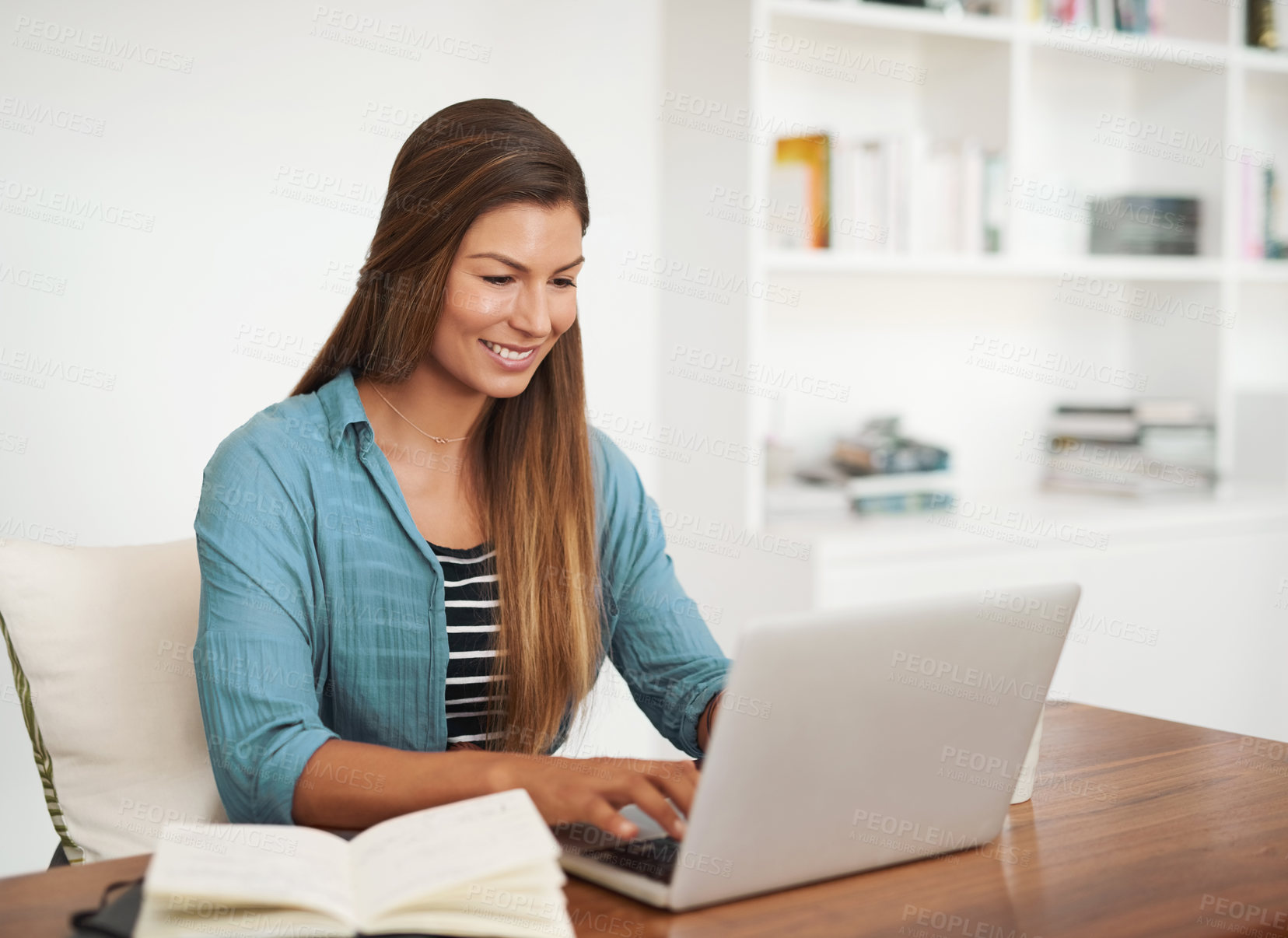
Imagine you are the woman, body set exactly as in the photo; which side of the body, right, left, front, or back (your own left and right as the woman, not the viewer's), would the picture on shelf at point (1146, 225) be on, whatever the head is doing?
left

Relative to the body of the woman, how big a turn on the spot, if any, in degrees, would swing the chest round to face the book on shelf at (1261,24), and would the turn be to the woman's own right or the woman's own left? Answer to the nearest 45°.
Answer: approximately 90° to the woman's own left

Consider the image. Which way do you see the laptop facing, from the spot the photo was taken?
facing away from the viewer and to the left of the viewer

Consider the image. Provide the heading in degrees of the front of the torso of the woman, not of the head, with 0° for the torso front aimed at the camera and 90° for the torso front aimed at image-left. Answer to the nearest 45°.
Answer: approximately 315°

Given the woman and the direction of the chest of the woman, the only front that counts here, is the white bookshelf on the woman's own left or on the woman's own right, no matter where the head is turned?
on the woman's own left

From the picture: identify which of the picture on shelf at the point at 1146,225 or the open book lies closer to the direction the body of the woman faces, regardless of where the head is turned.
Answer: the open book

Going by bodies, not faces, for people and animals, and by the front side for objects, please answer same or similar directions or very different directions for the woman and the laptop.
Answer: very different directions

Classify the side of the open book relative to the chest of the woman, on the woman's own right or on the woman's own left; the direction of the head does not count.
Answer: on the woman's own right

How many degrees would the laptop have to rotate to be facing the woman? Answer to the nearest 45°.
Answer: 0° — it already faces them

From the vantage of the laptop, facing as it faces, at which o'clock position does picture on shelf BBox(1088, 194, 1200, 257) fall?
The picture on shelf is roughly at 2 o'clock from the laptop.
